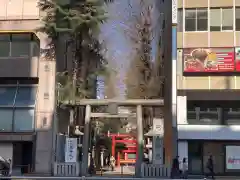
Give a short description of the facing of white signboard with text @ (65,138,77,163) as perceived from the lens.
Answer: facing the viewer

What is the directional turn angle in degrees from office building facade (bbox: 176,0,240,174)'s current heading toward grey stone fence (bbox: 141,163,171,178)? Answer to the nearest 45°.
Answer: approximately 45° to its right

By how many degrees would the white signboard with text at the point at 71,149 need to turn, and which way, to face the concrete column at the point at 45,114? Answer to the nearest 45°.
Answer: approximately 135° to its right

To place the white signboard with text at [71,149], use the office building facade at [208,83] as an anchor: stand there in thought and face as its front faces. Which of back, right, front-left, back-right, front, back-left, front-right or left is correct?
front-right

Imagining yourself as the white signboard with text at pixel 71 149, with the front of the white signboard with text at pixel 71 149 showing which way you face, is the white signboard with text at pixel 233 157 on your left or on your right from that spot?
on your left

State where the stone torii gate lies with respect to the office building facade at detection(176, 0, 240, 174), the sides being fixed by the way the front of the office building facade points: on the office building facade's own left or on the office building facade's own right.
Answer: on the office building facade's own right
